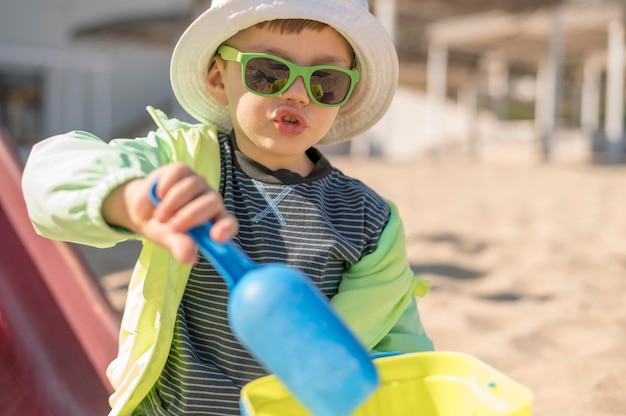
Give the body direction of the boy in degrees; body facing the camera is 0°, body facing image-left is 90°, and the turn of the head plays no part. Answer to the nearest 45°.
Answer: approximately 0°
